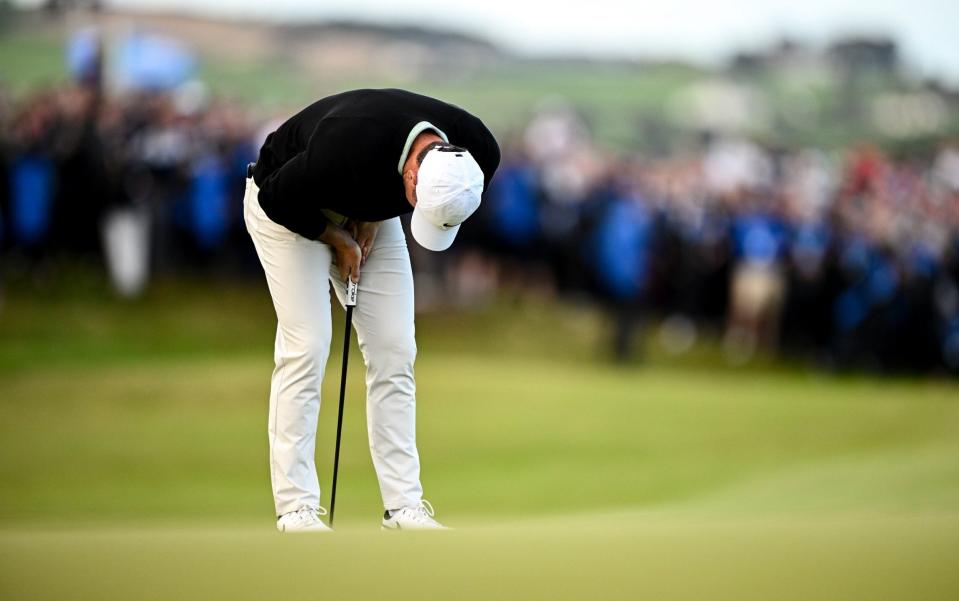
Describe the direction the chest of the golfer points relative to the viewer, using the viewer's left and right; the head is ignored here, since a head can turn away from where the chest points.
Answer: facing the viewer and to the right of the viewer
